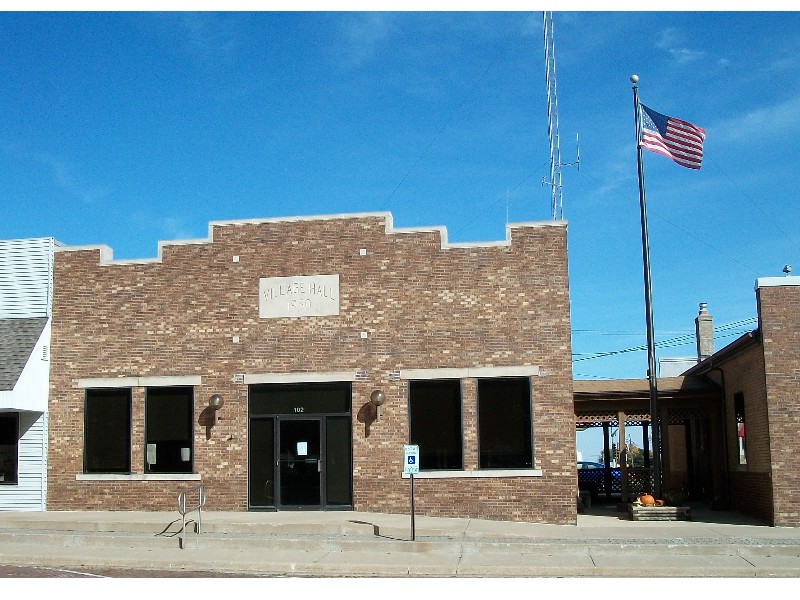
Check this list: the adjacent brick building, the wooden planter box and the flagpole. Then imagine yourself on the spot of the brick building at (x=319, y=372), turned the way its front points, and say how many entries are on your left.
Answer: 3

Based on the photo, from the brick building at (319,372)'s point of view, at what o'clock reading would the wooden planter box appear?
The wooden planter box is roughly at 9 o'clock from the brick building.

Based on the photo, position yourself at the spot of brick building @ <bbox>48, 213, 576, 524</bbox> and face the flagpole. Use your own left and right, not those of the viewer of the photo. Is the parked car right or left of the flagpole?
left

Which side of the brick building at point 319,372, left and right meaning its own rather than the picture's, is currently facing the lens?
front

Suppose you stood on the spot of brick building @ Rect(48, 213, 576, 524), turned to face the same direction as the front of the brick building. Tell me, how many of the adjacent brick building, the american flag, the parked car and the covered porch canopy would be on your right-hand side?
0

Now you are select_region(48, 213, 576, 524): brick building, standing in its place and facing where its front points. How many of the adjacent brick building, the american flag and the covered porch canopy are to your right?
0

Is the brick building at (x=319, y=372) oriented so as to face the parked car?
no

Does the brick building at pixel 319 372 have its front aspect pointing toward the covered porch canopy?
no

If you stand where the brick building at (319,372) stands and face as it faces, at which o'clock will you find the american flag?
The american flag is roughly at 9 o'clock from the brick building.

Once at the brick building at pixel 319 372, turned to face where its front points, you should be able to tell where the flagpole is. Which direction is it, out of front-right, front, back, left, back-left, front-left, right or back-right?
left

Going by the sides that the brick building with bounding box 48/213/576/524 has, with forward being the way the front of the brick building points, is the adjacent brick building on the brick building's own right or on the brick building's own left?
on the brick building's own left
